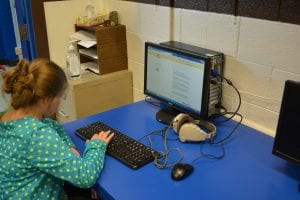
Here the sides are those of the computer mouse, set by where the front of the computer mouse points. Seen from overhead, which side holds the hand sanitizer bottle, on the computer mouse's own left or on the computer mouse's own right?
on the computer mouse's own left

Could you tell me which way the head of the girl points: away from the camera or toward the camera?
away from the camera

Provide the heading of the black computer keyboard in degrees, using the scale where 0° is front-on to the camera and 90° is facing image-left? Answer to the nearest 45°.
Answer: approximately 45°

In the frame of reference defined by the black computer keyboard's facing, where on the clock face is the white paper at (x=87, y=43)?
The white paper is roughly at 4 o'clock from the black computer keyboard.

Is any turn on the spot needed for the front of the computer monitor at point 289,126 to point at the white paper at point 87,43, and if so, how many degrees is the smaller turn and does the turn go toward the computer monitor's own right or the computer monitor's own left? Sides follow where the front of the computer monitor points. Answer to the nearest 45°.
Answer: approximately 90° to the computer monitor's own right

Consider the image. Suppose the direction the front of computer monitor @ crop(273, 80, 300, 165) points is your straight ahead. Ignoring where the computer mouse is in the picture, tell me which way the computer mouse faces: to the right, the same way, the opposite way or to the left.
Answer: the opposite way
